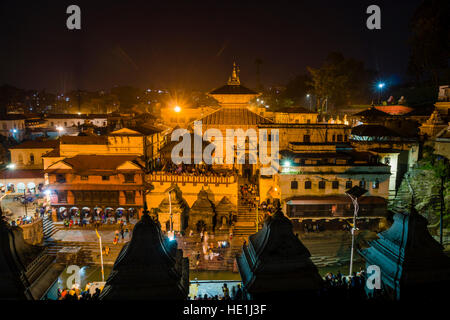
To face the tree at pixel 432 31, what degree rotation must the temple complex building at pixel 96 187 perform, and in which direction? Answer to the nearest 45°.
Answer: approximately 90° to its left

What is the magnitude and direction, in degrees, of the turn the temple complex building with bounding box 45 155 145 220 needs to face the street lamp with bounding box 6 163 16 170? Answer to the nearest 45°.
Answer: approximately 135° to its right

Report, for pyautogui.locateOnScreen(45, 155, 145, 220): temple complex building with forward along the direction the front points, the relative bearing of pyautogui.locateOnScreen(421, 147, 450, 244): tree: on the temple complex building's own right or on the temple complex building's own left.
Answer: on the temple complex building's own left

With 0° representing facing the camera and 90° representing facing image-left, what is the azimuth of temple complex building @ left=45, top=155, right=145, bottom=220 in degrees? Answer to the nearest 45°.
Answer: approximately 0°
